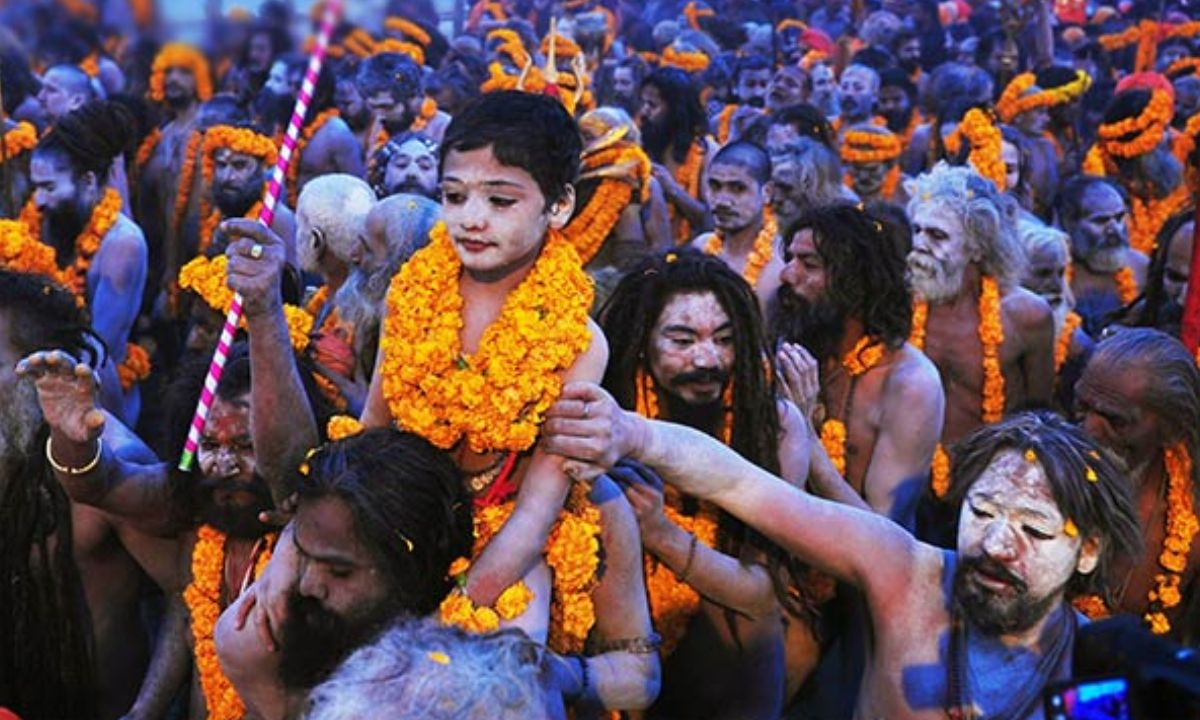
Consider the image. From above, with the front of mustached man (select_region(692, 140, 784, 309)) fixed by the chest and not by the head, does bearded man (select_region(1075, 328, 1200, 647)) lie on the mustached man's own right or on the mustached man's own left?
on the mustached man's own left

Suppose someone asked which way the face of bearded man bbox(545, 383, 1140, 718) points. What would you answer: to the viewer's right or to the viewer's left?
to the viewer's left

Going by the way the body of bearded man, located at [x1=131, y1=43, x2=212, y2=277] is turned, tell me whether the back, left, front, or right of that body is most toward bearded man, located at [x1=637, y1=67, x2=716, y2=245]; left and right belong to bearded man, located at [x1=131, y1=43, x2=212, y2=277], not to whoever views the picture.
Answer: left

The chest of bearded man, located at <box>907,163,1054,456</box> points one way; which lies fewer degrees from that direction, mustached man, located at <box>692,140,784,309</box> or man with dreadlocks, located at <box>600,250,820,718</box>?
the man with dreadlocks

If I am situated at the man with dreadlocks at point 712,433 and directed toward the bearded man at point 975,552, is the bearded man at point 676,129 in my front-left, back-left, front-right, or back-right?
back-left

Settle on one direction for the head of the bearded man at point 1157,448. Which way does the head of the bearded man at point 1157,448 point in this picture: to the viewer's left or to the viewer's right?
to the viewer's left

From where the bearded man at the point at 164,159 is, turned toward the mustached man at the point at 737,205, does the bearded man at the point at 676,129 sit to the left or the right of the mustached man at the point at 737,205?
left
